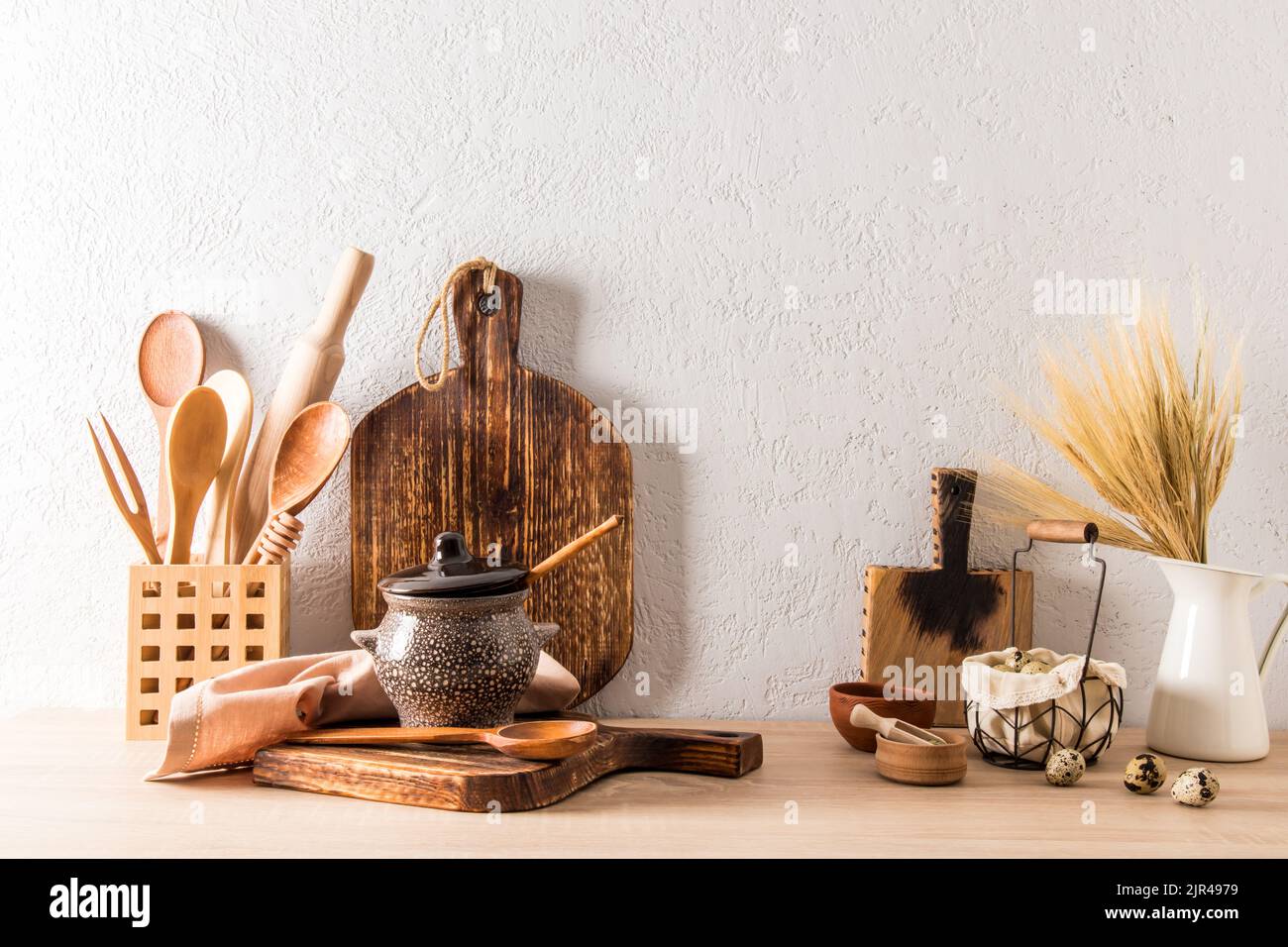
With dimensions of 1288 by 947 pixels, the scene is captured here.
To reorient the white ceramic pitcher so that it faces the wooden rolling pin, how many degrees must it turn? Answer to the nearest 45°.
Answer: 0° — it already faces it

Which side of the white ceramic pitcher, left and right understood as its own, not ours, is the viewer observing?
left

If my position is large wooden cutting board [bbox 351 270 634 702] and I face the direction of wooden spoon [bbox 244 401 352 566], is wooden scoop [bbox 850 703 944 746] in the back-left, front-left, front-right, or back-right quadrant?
back-left

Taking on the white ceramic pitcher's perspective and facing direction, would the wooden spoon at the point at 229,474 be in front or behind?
in front

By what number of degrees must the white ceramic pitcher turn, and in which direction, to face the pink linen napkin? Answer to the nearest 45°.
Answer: approximately 45° to its left

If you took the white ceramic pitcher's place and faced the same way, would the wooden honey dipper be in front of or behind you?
in front

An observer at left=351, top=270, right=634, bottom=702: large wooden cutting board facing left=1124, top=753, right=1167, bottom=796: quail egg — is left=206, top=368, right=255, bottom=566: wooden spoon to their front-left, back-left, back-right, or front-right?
back-right
